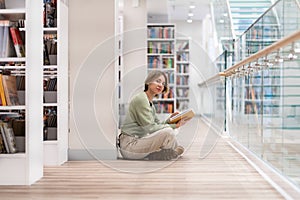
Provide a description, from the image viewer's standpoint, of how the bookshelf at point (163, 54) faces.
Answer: facing the viewer

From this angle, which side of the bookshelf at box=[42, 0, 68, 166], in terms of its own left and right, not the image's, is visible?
front

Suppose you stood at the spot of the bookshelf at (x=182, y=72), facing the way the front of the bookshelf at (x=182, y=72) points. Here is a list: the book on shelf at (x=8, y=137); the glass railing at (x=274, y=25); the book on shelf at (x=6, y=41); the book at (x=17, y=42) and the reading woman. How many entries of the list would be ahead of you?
5

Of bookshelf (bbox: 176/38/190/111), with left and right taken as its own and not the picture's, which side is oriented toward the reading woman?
front
